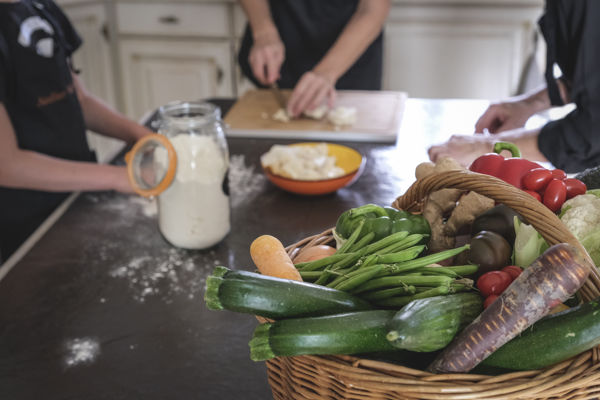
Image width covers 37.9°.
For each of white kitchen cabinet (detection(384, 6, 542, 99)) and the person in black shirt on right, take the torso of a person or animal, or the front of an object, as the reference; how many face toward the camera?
1

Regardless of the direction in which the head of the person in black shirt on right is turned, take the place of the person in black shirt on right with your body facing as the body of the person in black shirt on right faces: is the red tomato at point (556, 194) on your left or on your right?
on your left

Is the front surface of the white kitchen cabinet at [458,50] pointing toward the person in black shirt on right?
yes

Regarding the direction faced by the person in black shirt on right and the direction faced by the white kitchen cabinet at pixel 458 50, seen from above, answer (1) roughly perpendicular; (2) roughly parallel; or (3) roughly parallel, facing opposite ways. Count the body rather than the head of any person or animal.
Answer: roughly perpendicular

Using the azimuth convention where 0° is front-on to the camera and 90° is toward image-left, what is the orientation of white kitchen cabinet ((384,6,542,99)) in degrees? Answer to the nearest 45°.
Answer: approximately 0°

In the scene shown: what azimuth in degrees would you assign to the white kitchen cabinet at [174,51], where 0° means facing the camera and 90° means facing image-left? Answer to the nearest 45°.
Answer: approximately 0°

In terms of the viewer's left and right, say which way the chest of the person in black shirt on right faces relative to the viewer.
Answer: facing to the left of the viewer
